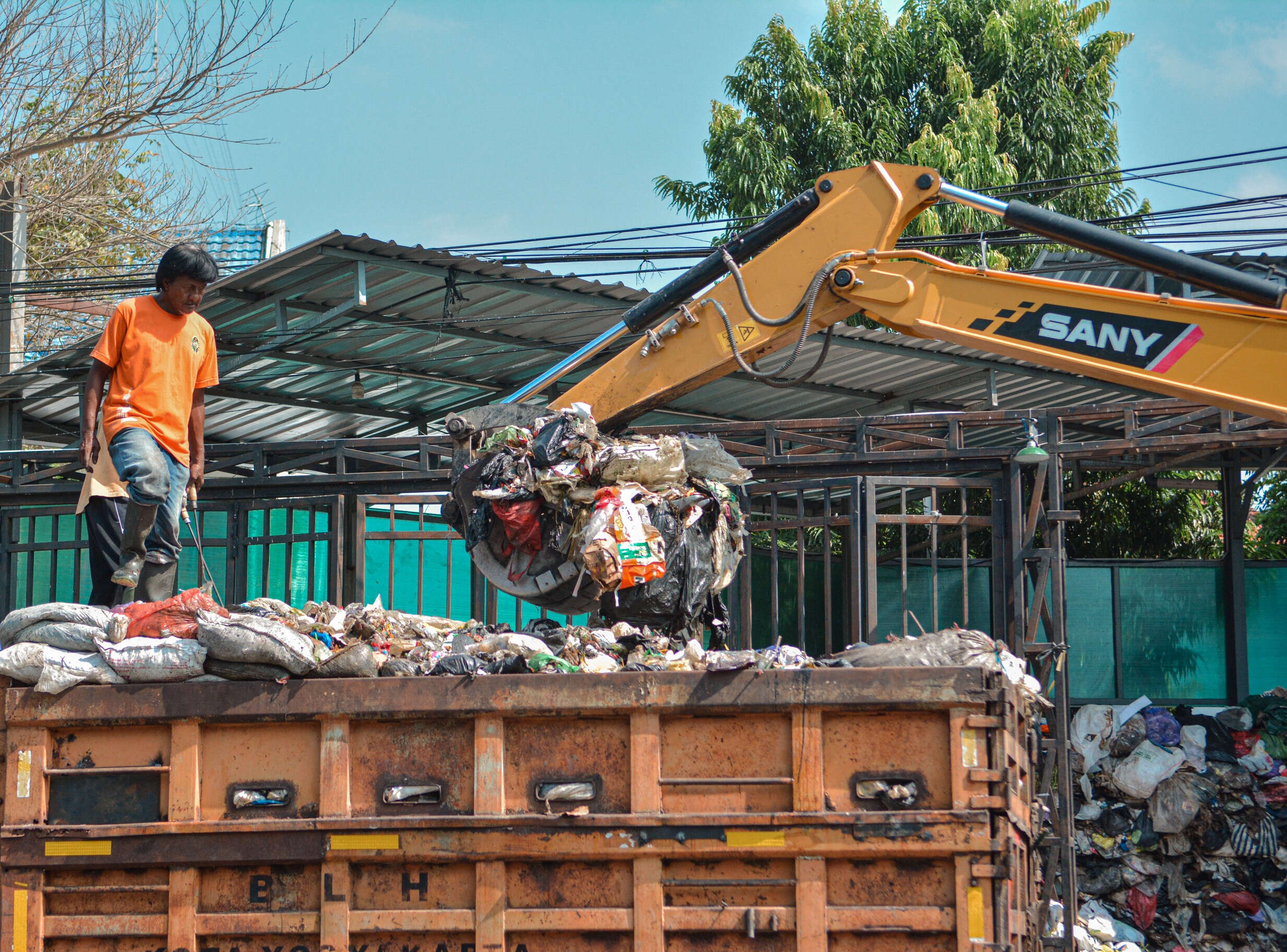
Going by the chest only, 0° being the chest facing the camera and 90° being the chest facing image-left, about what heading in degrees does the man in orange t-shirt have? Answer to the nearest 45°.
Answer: approximately 315°

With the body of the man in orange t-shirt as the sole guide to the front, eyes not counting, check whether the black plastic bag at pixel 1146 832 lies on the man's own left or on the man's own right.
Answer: on the man's own left

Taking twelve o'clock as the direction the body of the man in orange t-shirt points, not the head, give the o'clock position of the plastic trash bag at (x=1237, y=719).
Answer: The plastic trash bag is roughly at 10 o'clock from the man in orange t-shirt.

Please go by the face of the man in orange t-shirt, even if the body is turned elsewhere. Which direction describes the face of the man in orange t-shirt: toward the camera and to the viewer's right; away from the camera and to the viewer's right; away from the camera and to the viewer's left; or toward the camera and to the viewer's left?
toward the camera and to the viewer's right

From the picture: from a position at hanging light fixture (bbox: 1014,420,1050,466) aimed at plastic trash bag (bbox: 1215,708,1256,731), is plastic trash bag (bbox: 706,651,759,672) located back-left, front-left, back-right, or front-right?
back-right

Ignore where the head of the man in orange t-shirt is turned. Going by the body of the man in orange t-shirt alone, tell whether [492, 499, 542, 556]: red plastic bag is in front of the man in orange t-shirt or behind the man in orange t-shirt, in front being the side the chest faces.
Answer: in front

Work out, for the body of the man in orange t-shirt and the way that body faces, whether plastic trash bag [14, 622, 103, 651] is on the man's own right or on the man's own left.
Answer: on the man's own right

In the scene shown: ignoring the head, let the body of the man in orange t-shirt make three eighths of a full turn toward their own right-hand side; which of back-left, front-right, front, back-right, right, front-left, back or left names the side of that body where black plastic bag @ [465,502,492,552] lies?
back

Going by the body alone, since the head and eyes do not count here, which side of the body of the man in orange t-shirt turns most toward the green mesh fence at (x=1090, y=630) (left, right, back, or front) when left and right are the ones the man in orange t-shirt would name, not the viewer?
left

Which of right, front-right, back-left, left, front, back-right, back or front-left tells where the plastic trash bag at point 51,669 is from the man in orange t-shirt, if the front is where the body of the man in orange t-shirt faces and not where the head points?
front-right

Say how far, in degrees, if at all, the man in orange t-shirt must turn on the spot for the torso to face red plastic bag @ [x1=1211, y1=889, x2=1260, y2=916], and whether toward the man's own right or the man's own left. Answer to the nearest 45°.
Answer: approximately 45° to the man's own left

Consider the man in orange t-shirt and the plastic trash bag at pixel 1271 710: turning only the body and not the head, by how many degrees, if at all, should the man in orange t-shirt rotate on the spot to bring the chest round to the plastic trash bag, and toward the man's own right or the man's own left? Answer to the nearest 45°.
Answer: approximately 45° to the man's own left

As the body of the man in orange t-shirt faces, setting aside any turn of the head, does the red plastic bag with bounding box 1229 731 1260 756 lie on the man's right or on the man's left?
on the man's left

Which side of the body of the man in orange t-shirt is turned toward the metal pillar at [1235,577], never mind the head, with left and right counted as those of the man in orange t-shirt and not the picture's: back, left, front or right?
left
